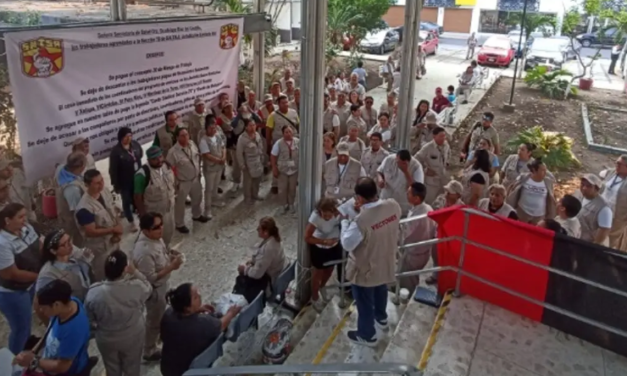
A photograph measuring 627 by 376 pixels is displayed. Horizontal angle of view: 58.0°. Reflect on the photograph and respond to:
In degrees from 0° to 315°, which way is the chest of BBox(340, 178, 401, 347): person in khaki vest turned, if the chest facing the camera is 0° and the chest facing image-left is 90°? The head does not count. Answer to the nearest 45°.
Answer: approximately 135°

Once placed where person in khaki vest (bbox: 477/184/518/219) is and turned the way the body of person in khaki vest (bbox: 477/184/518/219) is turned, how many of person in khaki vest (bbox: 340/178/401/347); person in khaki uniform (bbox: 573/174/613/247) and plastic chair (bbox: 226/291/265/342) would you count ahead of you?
2

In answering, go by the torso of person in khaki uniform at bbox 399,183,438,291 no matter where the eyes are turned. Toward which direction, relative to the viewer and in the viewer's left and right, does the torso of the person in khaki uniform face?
facing to the left of the viewer

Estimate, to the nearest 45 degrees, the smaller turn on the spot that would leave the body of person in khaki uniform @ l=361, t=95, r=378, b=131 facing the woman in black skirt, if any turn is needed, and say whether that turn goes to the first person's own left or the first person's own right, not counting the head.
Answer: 0° — they already face them

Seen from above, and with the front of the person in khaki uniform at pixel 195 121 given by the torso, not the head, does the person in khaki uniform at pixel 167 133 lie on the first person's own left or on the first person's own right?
on the first person's own right

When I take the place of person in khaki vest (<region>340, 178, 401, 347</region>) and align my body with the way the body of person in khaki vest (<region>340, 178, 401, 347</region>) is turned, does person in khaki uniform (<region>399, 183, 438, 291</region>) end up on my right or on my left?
on my right

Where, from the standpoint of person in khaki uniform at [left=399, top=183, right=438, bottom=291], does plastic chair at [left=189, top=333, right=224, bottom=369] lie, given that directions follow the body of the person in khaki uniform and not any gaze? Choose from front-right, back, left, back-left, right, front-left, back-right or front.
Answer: front-left

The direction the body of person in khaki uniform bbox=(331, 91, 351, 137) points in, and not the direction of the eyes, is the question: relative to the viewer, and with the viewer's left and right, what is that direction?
facing the viewer

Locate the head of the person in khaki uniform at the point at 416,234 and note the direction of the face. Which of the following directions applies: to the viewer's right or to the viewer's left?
to the viewer's left

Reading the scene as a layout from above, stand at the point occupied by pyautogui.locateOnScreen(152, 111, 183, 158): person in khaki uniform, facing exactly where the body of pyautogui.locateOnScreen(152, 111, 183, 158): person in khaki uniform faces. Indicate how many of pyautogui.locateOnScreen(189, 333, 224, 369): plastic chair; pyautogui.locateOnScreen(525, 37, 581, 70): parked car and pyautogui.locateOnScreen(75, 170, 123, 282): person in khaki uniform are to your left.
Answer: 1

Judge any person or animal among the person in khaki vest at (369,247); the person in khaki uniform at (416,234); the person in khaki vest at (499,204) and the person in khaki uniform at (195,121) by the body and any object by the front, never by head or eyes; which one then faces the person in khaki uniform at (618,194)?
the person in khaki uniform at (195,121)

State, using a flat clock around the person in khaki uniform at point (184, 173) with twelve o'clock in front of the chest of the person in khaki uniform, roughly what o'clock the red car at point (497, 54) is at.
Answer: The red car is roughly at 9 o'clock from the person in khaki uniform.

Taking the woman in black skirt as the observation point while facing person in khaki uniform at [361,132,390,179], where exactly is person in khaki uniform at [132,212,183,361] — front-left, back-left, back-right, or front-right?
back-left

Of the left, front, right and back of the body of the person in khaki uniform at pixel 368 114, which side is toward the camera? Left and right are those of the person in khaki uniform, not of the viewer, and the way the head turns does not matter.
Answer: front

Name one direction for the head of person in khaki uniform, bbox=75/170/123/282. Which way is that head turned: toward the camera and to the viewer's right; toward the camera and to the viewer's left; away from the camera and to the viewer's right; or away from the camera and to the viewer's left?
toward the camera and to the viewer's right

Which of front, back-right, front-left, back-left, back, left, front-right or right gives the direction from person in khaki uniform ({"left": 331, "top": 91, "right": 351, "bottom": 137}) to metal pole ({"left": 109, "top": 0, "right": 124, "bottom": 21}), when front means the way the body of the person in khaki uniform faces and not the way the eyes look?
front-right

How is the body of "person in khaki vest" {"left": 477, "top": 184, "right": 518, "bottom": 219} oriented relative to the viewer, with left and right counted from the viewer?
facing the viewer and to the left of the viewer
